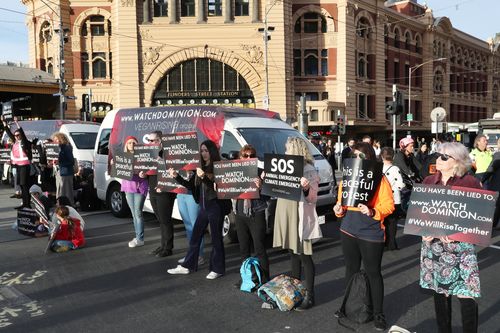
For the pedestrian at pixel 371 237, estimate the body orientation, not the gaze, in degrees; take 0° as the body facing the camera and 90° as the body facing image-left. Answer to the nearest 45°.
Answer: approximately 45°

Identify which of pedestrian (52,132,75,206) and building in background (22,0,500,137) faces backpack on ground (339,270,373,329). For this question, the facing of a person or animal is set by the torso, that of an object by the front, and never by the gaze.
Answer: the building in background

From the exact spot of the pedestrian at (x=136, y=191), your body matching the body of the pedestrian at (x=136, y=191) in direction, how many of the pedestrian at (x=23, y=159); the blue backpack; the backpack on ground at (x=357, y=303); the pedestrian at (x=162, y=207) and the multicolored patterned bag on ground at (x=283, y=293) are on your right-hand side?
1

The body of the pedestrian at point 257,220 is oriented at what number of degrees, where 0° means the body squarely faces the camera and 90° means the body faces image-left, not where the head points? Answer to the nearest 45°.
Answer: approximately 0°

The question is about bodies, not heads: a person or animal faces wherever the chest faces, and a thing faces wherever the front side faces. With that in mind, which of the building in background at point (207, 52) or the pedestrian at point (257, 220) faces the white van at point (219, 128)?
the building in background

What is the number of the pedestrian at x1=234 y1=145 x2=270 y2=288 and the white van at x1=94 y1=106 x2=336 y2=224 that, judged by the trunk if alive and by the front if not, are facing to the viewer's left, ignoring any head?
0

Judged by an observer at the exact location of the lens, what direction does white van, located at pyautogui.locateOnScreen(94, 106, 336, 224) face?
facing the viewer and to the right of the viewer

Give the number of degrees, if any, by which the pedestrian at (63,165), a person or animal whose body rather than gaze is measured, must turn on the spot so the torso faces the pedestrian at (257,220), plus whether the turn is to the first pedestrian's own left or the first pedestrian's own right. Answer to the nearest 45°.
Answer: approximately 90° to the first pedestrian's own left

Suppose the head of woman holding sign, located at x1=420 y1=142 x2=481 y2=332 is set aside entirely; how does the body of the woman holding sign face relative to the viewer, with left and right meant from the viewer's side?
facing the viewer and to the left of the viewer
